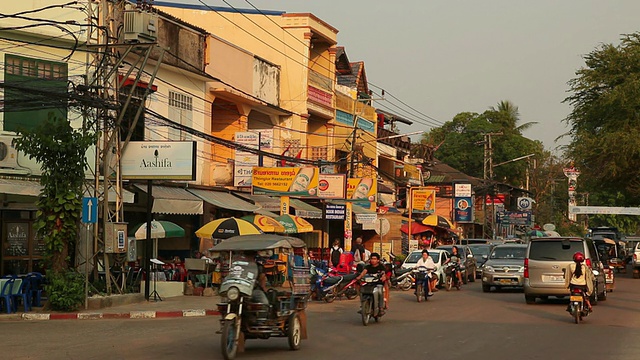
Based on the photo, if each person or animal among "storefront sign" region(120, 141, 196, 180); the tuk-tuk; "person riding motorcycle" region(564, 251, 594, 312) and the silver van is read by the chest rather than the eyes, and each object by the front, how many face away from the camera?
2

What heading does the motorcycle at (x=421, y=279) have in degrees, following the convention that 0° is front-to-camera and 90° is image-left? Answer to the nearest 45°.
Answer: approximately 0°

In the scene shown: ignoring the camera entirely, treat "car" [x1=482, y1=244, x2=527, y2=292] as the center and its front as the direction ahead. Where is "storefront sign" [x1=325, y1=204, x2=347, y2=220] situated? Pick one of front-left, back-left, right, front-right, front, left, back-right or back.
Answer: back-right

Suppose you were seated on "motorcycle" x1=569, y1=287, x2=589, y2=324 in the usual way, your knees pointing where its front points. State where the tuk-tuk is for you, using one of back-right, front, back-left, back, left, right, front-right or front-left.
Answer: back-left

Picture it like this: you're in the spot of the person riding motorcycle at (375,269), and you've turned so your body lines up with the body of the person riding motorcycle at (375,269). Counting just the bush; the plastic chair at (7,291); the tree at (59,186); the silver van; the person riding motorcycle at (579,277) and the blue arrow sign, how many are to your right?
4

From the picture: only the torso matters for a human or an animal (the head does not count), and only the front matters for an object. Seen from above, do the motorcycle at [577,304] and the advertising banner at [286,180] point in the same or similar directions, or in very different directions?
very different directions

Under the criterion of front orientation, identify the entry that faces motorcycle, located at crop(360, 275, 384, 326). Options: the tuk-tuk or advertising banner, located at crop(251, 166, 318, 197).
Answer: the advertising banner

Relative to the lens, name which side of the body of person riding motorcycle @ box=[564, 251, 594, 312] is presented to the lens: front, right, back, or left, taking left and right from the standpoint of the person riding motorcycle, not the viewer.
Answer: back

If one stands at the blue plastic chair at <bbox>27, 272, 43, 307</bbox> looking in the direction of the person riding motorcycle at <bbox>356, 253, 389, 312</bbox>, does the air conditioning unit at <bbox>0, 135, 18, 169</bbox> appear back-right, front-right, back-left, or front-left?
back-left

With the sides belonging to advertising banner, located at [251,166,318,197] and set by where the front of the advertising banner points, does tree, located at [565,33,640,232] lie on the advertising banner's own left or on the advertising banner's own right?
on the advertising banner's own left

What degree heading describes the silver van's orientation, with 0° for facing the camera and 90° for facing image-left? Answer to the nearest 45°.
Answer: approximately 180°
